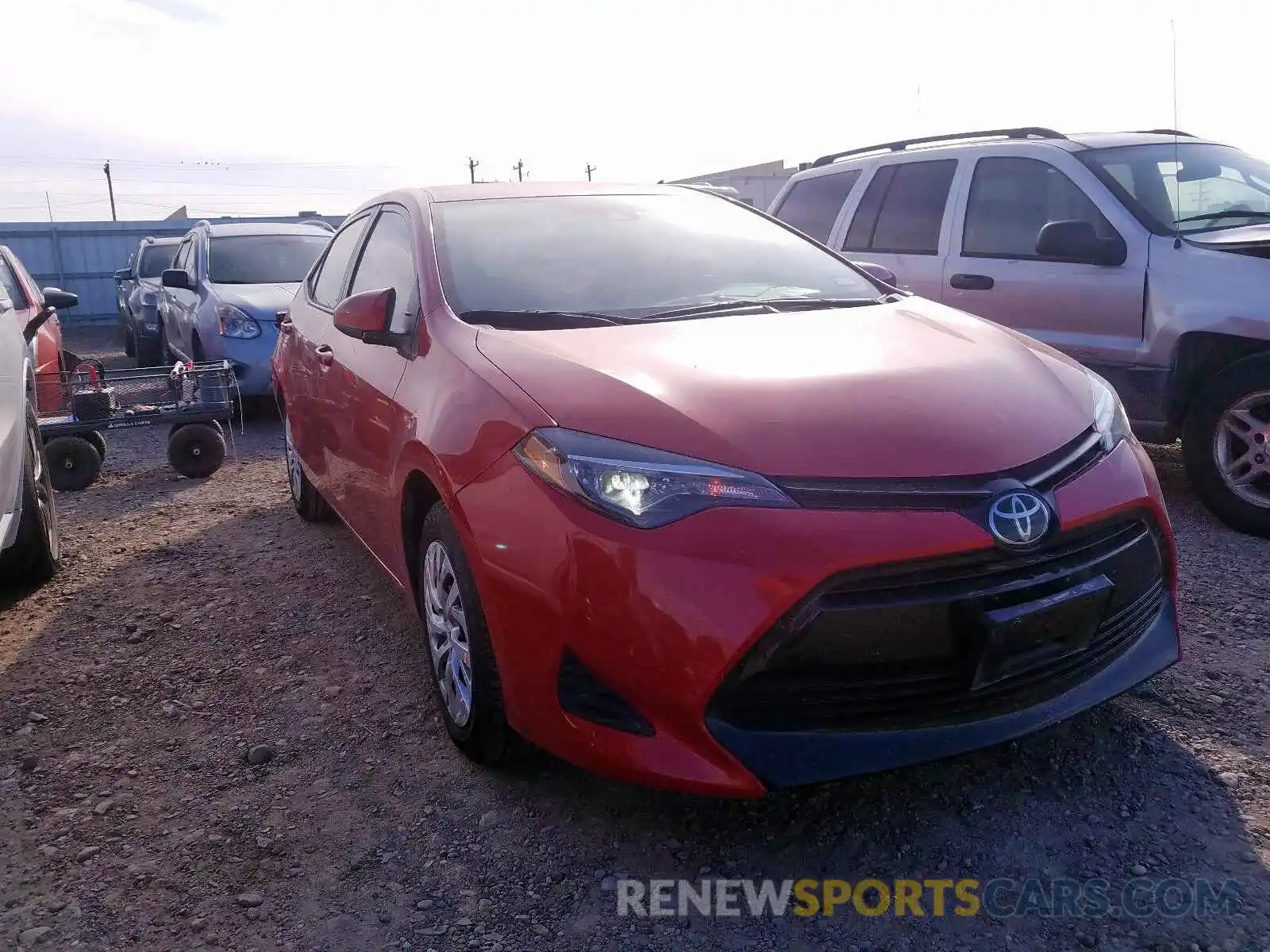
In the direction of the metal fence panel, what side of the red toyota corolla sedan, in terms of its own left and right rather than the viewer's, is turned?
back

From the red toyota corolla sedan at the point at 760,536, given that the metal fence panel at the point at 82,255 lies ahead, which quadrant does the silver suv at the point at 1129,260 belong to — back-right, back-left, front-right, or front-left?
front-right

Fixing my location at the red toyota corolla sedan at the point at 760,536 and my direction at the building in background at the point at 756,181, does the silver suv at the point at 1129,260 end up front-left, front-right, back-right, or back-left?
front-right

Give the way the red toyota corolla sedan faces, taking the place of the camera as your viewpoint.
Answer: facing the viewer and to the right of the viewer

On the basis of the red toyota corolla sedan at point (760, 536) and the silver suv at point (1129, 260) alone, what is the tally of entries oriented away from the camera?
0

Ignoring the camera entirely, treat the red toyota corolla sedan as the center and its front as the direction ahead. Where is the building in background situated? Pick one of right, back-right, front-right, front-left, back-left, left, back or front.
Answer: back-left

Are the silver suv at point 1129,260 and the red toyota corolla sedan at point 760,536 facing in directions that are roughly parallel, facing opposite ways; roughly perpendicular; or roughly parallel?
roughly parallel

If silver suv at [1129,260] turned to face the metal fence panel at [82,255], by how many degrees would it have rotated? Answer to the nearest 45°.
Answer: approximately 180°

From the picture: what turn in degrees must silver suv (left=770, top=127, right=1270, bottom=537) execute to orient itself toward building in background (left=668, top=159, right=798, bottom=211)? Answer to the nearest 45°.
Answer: approximately 135° to its left
